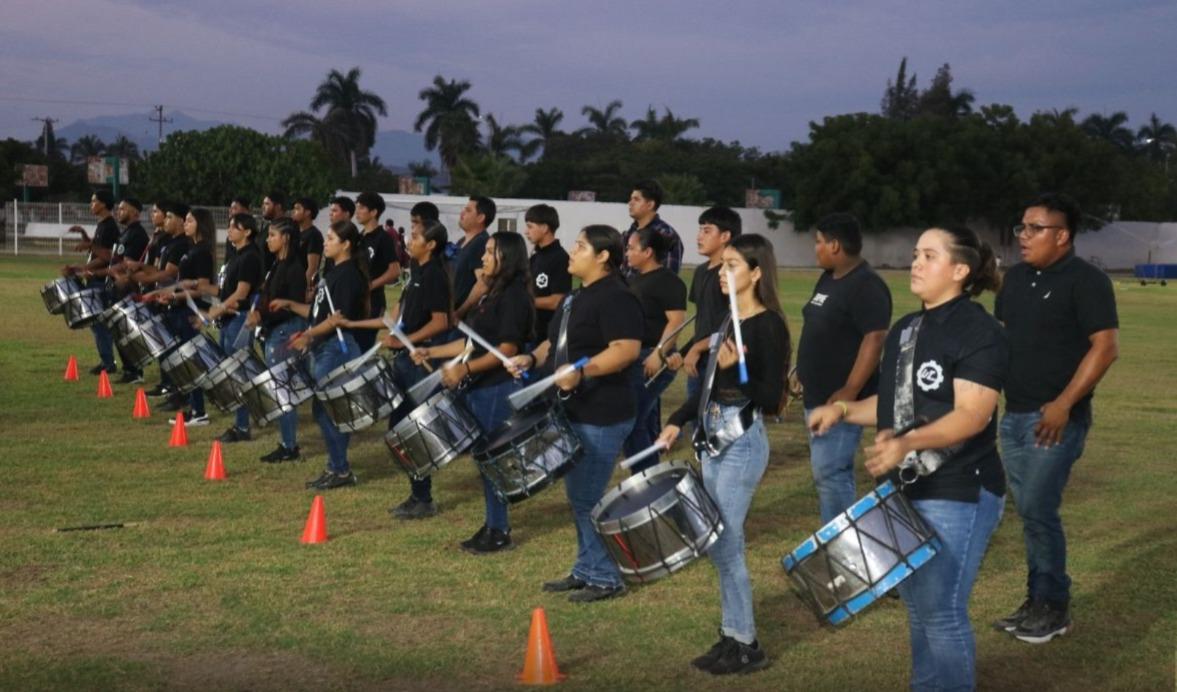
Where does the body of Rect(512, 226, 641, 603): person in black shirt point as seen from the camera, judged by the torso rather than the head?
to the viewer's left

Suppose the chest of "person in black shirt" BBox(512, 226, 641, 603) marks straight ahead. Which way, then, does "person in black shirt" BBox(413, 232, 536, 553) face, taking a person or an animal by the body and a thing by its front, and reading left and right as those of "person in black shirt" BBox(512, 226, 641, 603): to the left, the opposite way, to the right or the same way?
the same way

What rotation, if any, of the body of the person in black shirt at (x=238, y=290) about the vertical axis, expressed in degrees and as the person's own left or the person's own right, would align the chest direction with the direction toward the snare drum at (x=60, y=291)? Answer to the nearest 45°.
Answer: approximately 45° to the person's own right

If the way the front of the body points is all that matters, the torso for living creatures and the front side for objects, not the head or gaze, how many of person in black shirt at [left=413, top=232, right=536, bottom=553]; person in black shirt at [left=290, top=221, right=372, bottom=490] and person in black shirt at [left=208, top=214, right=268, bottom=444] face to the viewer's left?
3

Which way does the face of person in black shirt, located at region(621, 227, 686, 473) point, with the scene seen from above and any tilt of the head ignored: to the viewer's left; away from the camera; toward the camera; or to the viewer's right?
to the viewer's left

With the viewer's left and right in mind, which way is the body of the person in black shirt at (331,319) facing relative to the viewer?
facing to the left of the viewer

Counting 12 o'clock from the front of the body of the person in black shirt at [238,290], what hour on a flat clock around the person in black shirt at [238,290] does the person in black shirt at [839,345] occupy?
the person in black shirt at [839,345] is roughly at 8 o'clock from the person in black shirt at [238,290].

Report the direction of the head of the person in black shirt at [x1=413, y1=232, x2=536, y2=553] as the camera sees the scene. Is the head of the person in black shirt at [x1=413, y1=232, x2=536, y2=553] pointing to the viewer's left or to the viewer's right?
to the viewer's left

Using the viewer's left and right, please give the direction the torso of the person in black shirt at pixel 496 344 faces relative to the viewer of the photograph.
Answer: facing to the left of the viewer

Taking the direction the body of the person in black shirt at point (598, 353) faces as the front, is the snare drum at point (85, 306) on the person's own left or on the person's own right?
on the person's own right

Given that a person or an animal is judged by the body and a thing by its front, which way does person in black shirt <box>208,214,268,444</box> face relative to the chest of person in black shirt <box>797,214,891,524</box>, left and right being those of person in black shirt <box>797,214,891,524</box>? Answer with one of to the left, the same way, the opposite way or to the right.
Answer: the same way

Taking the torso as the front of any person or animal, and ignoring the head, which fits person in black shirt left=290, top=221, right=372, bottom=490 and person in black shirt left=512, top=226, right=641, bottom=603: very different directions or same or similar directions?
same or similar directions

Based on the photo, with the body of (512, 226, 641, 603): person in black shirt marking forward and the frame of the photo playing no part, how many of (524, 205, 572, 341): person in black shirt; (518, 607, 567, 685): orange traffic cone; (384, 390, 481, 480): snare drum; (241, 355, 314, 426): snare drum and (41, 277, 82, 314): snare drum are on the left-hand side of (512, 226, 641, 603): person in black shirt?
1

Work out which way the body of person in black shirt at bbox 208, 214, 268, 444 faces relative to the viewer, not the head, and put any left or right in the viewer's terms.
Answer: facing to the left of the viewer

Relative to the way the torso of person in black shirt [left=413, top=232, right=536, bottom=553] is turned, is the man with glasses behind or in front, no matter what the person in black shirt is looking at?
behind

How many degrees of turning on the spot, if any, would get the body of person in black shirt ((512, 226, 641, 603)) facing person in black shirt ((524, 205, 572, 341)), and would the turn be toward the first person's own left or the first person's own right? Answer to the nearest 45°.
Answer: approximately 90° to the first person's own right

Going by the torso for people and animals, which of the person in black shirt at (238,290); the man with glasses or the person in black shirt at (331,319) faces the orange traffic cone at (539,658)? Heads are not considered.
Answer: the man with glasses

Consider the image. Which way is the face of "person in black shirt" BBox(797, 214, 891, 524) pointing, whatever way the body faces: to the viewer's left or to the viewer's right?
to the viewer's left

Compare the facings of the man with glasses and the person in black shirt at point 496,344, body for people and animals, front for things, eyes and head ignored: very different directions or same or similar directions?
same or similar directions
